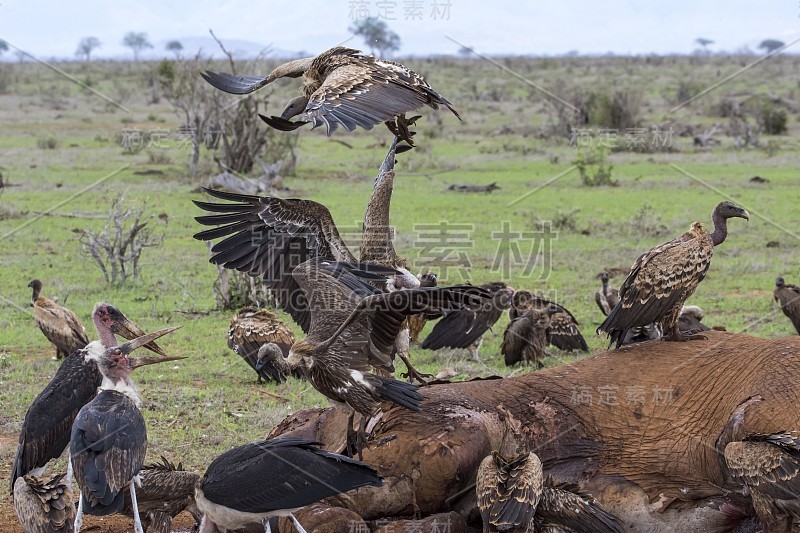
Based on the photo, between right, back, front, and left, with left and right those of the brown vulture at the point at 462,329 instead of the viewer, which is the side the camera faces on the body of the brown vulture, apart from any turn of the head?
right

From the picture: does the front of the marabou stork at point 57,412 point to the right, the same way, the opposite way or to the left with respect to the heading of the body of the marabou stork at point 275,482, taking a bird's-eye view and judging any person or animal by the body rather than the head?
the opposite way

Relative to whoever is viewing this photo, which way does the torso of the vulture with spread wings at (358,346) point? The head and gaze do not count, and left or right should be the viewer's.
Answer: facing to the left of the viewer

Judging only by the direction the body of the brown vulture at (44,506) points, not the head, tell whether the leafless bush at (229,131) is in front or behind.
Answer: in front

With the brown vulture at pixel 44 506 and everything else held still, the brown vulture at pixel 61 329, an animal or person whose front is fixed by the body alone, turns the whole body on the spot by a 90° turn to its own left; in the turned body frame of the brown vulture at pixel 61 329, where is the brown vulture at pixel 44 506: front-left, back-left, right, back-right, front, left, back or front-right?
front-left

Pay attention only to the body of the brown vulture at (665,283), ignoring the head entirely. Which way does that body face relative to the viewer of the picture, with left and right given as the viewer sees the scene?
facing to the right of the viewer

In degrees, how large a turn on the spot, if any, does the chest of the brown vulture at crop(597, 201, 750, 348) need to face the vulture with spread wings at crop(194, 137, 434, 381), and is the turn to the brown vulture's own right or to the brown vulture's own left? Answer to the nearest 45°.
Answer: approximately 180°

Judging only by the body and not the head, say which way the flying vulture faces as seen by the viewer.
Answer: to the viewer's left

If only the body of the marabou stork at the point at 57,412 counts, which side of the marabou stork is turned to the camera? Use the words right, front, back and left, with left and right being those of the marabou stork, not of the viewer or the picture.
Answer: right

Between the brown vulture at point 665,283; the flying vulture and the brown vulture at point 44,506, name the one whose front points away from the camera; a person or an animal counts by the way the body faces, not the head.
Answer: the brown vulture at point 44,506

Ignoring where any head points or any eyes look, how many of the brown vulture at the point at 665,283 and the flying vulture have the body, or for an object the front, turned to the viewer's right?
1

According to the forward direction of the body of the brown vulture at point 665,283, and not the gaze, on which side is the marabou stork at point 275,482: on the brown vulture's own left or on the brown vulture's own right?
on the brown vulture's own right
